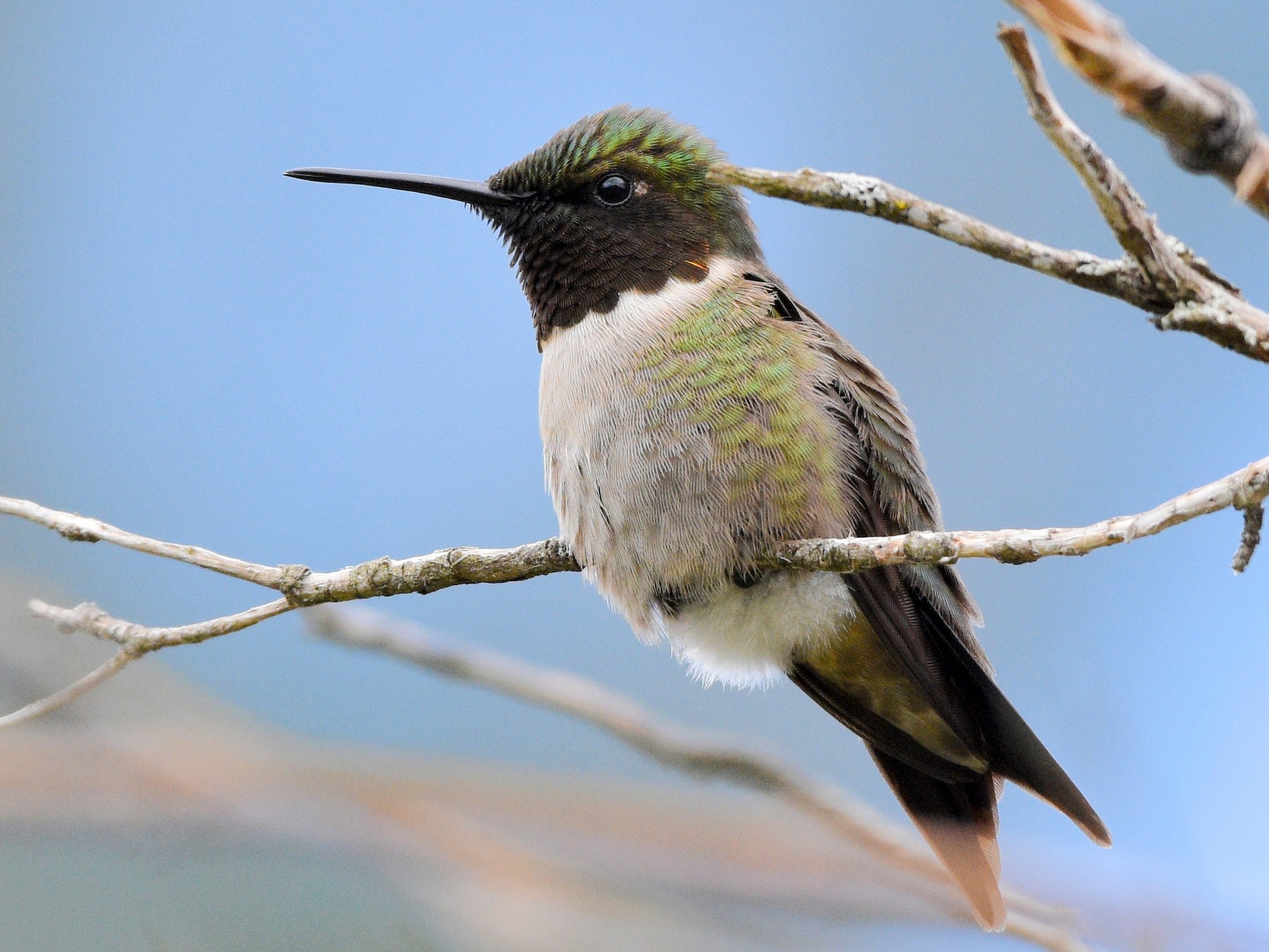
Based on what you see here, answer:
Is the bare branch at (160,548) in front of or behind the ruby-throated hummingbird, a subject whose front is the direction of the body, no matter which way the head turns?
in front

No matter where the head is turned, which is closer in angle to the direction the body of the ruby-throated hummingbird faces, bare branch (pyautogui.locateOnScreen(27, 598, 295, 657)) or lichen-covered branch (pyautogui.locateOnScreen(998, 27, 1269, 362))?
the bare branch

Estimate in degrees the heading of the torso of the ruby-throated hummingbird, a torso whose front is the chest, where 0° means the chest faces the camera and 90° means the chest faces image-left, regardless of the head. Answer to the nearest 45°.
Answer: approximately 90°
